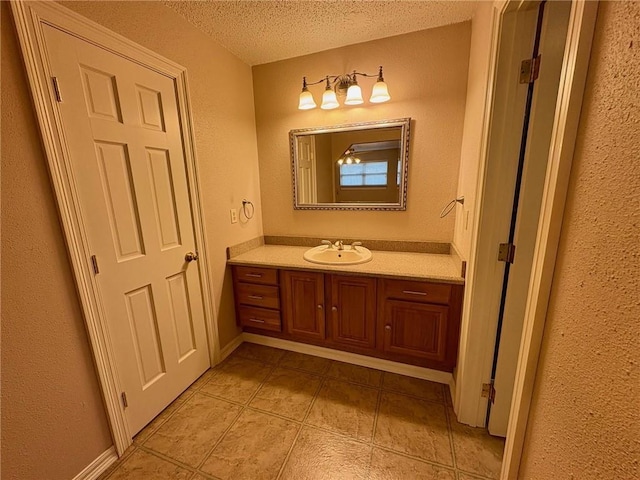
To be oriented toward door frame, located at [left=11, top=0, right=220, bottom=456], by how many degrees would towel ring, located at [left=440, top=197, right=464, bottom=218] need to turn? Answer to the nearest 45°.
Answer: approximately 45° to its left

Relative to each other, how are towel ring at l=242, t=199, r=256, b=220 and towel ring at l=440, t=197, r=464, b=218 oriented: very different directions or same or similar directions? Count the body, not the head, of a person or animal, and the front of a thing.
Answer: very different directions

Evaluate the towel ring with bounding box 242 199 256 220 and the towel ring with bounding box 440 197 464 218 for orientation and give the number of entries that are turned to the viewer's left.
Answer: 1

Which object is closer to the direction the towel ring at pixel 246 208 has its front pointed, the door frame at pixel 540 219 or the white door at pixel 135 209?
the door frame

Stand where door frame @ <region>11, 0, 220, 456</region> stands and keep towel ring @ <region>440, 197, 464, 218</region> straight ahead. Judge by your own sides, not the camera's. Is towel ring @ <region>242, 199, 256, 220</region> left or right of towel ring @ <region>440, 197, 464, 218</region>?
left

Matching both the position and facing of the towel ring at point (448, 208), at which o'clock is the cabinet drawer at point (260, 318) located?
The cabinet drawer is roughly at 11 o'clock from the towel ring.

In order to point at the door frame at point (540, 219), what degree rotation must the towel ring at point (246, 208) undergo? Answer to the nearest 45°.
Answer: approximately 45° to its right

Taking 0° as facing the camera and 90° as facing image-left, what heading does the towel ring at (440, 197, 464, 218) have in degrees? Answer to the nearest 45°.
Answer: approximately 90°

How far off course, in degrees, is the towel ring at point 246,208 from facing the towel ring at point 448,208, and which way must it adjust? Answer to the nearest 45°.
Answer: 0° — it already faces it

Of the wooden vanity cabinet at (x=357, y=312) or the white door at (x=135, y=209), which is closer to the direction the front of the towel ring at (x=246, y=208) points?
the wooden vanity cabinet

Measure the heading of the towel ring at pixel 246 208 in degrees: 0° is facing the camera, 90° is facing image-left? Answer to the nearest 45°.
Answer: approximately 315°

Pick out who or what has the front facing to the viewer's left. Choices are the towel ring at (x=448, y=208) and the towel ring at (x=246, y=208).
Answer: the towel ring at (x=448, y=208)

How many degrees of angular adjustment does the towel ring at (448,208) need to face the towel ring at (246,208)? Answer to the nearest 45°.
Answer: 0° — it already faces it
